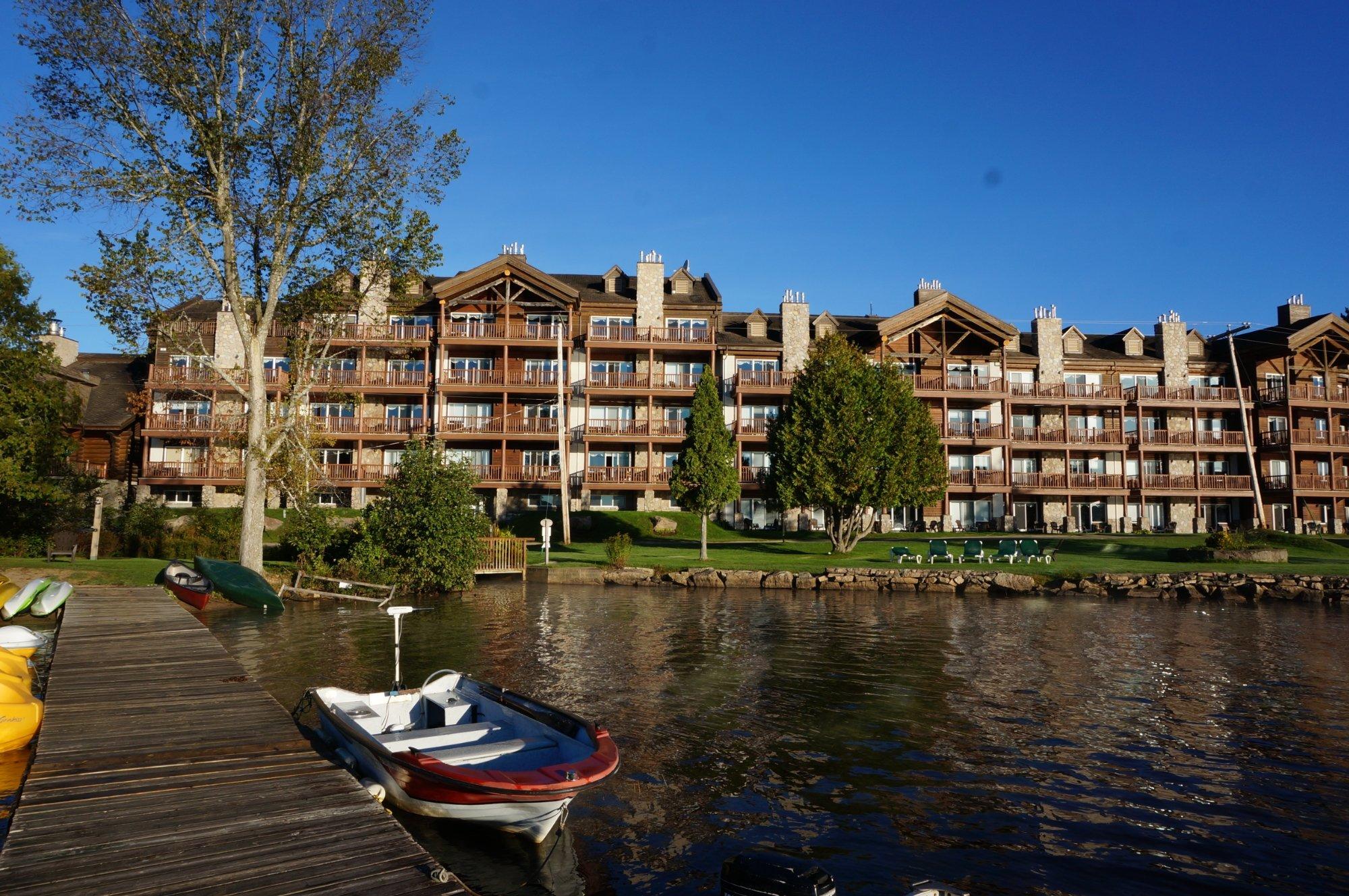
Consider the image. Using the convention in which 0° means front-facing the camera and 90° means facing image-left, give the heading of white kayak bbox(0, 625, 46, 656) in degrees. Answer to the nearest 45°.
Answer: approximately 270°

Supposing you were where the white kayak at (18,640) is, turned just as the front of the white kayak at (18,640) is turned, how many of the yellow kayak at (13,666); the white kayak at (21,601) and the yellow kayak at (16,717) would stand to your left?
1

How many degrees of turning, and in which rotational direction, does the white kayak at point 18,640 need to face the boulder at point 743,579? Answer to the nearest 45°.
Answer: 0° — it already faces it

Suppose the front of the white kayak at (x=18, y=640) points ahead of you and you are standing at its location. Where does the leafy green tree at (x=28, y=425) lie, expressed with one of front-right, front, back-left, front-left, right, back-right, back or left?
left

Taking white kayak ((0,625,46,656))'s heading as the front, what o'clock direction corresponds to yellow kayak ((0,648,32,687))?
The yellow kayak is roughly at 3 o'clock from the white kayak.

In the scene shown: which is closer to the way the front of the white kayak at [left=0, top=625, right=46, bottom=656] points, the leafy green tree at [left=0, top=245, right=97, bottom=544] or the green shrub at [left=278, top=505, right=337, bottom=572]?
the green shrub

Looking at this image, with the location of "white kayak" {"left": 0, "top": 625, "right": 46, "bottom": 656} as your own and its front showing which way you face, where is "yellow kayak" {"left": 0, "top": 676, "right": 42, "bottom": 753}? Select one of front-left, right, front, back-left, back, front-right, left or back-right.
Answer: right

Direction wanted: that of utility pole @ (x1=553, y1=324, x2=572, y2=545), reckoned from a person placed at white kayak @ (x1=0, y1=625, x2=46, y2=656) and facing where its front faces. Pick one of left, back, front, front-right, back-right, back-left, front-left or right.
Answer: front-left

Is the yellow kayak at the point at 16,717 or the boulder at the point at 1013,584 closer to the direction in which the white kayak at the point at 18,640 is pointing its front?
the boulder
